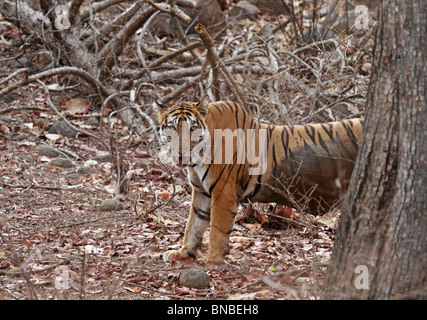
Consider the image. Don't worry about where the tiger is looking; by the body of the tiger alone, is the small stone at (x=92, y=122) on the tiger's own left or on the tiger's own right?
on the tiger's own right

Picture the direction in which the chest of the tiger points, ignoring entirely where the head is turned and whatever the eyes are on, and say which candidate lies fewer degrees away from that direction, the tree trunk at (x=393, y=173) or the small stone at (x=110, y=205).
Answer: the small stone

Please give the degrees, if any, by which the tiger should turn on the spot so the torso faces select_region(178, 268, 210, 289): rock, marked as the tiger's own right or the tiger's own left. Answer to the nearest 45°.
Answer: approximately 90° to the tiger's own left

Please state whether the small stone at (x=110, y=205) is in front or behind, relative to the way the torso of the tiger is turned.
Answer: in front

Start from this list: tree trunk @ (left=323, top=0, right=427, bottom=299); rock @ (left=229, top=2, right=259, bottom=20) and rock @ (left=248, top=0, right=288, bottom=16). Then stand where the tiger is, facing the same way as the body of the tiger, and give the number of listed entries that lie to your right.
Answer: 2

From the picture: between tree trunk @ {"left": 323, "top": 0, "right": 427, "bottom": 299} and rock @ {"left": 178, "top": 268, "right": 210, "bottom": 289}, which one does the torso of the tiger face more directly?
the rock

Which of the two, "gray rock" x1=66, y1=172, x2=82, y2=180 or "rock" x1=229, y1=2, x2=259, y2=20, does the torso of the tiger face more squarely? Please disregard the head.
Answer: the gray rock

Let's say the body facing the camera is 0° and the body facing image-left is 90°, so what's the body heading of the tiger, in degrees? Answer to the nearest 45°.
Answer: approximately 90°

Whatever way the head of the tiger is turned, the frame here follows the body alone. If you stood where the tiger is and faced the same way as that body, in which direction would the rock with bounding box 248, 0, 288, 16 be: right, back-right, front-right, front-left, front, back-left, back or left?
right

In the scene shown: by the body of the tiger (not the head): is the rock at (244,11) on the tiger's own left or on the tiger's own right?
on the tiger's own right

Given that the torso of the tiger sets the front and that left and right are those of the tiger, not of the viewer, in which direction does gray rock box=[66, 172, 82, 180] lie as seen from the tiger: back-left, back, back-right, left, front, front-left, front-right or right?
front-right

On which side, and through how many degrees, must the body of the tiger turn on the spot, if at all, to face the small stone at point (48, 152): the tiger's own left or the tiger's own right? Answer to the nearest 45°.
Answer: approximately 45° to the tiger's own right
